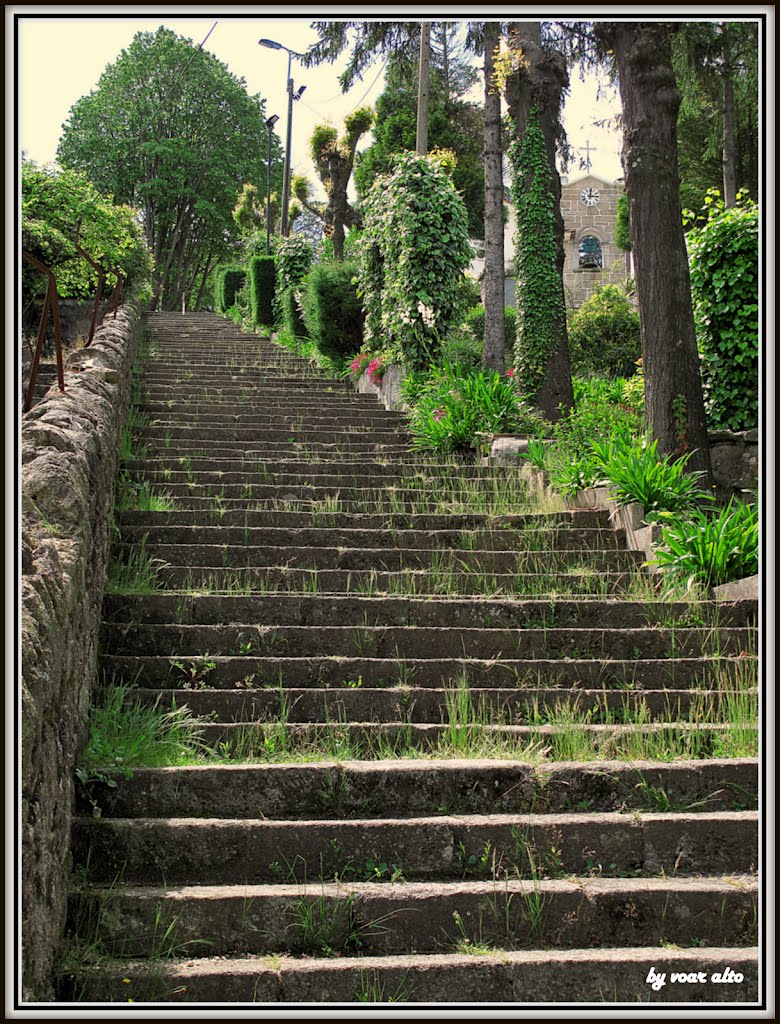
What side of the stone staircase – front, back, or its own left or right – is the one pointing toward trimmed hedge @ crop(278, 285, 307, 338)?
back

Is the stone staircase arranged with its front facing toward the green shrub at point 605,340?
no

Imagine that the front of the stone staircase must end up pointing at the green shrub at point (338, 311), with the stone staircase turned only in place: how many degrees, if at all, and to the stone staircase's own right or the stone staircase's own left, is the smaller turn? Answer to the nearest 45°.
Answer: approximately 180°

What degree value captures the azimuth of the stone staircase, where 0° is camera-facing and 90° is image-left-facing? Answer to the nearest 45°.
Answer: approximately 0°

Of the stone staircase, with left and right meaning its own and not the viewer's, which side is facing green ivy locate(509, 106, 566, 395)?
back

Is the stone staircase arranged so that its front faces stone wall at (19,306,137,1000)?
no

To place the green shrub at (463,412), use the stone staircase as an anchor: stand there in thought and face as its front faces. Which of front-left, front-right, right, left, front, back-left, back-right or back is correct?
back

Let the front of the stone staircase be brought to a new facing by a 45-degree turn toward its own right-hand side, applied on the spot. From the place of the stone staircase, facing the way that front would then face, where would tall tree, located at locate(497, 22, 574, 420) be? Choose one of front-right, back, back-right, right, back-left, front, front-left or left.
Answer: back-right

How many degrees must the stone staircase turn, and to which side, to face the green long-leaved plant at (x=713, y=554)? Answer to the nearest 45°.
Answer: approximately 135° to its left

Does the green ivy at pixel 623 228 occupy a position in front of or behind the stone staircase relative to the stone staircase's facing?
behind

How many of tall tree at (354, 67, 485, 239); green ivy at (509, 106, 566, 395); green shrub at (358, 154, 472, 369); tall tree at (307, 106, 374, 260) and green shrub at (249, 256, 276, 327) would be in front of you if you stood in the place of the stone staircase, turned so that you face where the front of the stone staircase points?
0

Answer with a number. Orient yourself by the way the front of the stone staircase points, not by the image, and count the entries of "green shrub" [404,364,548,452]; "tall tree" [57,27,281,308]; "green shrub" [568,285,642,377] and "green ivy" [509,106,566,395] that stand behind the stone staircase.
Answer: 4

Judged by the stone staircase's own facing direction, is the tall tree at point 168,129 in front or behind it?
behind

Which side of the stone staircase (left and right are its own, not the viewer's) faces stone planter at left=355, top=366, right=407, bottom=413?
back

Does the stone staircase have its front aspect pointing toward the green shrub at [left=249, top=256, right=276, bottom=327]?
no

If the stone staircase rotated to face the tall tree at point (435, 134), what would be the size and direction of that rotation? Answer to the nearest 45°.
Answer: approximately 180°

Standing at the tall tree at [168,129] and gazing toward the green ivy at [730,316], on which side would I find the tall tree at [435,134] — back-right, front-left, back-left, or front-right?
front-left
